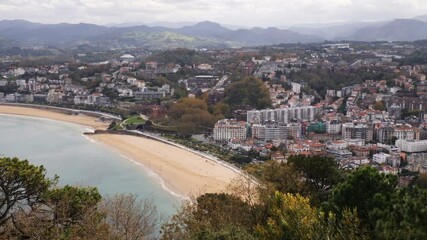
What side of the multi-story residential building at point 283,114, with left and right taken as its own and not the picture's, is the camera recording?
front

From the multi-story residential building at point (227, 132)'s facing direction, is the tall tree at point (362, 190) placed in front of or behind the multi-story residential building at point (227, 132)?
in front

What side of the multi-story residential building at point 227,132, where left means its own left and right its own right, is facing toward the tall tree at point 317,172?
front

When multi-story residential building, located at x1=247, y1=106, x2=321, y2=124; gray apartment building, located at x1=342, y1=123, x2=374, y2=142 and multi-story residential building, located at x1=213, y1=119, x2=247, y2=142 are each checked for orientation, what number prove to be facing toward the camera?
3

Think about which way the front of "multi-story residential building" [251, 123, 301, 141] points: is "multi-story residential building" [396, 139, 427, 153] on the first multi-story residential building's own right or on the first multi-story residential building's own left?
on the first multi-story residential building's own left

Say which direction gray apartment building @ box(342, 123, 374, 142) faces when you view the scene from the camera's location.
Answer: facing the viewer

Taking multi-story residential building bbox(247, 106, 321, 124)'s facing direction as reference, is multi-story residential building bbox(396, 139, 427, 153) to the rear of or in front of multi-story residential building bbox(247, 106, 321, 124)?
in front

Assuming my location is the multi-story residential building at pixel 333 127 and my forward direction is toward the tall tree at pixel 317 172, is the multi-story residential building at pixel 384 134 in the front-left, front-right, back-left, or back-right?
front-left

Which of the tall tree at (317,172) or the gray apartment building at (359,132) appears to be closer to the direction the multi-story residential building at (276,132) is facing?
the tall tree

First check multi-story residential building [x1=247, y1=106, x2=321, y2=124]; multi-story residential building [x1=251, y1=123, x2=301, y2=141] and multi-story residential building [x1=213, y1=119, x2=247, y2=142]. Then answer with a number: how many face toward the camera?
3

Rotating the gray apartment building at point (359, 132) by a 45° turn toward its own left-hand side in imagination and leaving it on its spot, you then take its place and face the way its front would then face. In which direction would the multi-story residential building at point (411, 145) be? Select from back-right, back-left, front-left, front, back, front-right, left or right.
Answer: front

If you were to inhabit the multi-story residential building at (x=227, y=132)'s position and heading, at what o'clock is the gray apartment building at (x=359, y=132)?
The gray apartment building is roughly at 9 o'clock from the multi-story residential building.

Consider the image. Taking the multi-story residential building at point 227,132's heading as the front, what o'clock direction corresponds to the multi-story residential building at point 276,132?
the multi-story residential building at point 276,132 is roughly at 9 o'clock from the multi-story residential building at point 227,132.

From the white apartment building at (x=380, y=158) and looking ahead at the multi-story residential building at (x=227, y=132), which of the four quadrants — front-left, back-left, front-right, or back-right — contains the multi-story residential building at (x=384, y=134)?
front-right

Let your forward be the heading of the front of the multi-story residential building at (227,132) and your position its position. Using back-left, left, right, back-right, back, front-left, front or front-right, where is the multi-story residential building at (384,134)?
left

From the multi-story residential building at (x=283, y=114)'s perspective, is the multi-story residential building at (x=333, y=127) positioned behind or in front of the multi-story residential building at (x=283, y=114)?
in front
